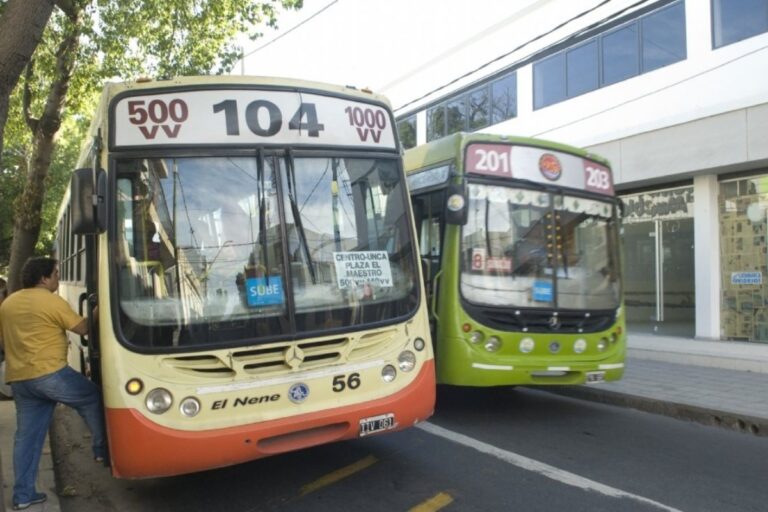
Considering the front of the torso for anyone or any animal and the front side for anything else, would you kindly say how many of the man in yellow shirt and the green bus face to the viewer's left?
0

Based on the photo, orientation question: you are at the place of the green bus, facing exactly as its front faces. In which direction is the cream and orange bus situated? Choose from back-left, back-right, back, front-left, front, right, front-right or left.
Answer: right

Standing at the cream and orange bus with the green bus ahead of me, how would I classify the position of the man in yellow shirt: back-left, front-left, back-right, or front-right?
back-left

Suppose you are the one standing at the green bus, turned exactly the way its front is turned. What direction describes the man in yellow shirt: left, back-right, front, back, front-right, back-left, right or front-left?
right

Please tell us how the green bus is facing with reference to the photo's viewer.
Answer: facing the viewer and to the right of the viewer

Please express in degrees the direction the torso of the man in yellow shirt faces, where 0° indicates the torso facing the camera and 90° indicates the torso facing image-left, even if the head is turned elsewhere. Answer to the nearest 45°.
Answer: approximately 225°
